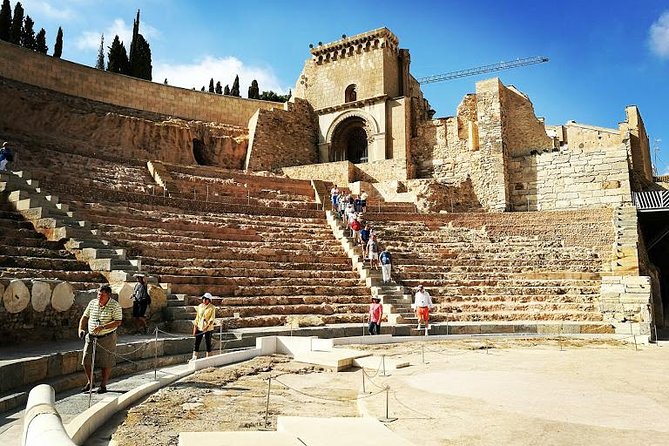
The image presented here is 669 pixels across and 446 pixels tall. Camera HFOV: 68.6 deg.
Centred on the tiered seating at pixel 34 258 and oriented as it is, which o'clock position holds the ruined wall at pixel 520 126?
The ruined wall is roughly at 10 o'clock from the tiered seating.

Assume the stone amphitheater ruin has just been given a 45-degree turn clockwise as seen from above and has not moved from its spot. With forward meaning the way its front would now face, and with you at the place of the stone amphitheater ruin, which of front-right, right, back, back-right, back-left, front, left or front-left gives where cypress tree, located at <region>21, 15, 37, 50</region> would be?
right

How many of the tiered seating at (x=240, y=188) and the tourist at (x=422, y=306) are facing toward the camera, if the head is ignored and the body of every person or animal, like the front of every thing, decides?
2

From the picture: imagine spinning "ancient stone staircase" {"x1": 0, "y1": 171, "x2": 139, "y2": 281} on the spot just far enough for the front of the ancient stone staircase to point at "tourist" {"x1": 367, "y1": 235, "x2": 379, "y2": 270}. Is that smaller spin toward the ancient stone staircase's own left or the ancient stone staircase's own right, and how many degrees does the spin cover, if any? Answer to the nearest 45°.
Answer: approximately 45° to the ancient stone staircase's own left

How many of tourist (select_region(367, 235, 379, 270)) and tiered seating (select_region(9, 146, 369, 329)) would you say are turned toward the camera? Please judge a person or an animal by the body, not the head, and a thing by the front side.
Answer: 2

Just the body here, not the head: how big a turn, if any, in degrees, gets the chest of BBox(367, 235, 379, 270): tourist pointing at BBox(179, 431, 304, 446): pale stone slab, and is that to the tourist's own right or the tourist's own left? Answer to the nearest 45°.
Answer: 0° — they already face it

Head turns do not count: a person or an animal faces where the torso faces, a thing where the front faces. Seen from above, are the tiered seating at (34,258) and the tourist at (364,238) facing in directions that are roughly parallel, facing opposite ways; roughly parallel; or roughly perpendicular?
roughly perpendicular

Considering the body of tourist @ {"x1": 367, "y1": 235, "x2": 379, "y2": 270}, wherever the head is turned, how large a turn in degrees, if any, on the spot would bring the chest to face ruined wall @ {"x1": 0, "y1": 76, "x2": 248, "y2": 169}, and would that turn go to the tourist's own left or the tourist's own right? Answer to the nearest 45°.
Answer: approximately 135° to the tourist's own right

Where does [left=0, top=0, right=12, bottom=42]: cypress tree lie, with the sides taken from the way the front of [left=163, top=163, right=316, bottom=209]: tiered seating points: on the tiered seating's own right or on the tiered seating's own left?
on the tiered seating's own right

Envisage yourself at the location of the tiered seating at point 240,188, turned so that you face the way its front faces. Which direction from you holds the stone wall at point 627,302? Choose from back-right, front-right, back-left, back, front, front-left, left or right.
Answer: front-left

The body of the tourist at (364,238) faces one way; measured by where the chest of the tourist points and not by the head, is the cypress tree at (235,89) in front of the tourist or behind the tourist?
behind

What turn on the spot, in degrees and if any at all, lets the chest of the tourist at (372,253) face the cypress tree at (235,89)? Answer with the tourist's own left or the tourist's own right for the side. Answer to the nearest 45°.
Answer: approximately 135° to the tourist's own right
